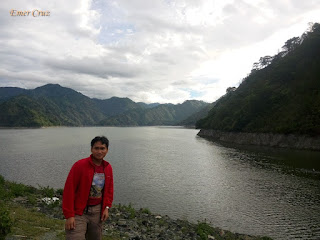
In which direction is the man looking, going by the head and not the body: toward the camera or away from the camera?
toward the camera

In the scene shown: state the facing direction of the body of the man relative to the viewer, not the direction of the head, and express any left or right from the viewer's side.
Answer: facing the viewer and to the right of the viewer
